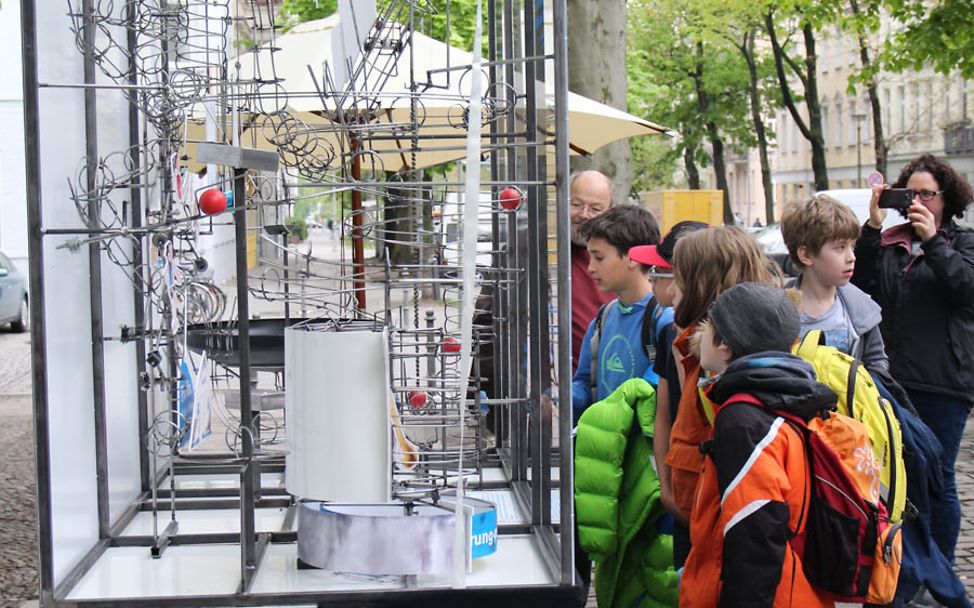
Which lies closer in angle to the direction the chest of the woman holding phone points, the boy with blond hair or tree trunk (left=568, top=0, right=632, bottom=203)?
the boy with blond hair

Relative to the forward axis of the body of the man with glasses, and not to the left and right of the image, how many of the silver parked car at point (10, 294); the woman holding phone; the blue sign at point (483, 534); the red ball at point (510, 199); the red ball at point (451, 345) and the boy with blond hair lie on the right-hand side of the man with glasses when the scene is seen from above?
1

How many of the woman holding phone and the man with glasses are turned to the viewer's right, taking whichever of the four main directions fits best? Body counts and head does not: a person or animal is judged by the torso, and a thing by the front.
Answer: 0

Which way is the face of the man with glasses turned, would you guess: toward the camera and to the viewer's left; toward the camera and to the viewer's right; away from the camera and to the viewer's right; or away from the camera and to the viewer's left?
toward the camera and to the viewer's left

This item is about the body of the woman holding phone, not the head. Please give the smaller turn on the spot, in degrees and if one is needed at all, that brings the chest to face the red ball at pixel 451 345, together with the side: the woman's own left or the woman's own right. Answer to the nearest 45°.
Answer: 0° — they already face it

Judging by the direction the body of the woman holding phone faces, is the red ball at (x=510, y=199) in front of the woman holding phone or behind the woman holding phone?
in front

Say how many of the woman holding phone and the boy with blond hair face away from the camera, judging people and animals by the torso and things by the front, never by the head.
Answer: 0

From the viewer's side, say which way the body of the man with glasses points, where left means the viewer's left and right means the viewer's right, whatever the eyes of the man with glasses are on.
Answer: facing the viewer and to the left of the viewer

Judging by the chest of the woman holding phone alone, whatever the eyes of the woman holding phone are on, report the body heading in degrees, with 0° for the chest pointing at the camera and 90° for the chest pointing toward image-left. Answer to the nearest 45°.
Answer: approximately 45°

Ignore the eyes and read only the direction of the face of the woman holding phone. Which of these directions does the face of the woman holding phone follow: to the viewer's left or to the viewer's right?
to the viewer's left
